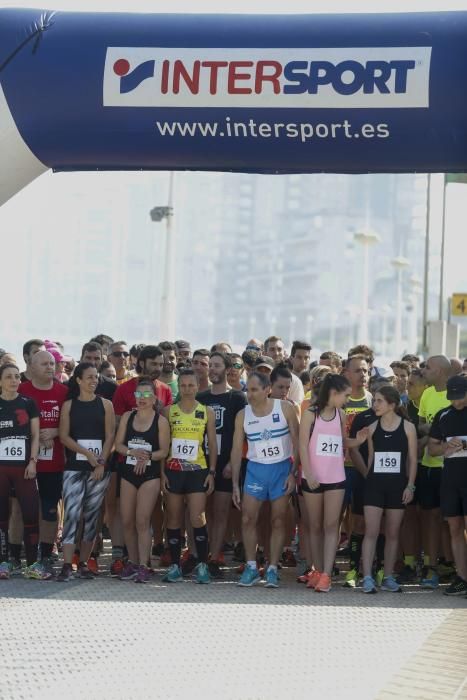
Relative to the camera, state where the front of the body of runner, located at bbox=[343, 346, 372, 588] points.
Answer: toward the camera

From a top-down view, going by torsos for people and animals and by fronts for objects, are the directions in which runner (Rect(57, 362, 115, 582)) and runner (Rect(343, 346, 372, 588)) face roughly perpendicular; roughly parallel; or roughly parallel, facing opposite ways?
roughly parallel

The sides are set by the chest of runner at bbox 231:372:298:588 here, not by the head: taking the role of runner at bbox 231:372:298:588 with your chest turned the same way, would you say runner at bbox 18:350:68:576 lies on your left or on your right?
on your right

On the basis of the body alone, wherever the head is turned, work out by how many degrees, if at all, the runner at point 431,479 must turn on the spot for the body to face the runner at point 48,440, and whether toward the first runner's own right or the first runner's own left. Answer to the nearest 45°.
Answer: approximately 45° to the first runner's own right

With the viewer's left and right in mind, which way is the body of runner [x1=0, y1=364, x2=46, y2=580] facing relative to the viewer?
facing the viewer

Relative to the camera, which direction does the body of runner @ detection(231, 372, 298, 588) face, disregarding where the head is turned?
toward the camera

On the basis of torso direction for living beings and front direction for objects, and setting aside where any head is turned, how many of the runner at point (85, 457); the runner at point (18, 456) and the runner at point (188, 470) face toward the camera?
3

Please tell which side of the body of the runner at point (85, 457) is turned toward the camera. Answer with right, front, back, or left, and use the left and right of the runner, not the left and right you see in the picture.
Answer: front

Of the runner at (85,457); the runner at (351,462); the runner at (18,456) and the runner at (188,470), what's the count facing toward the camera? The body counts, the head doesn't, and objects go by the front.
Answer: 4

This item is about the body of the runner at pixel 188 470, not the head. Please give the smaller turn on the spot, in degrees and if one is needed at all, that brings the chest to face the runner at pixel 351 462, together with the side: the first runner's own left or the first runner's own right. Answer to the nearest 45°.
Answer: approximately 90° to the first runner's own left

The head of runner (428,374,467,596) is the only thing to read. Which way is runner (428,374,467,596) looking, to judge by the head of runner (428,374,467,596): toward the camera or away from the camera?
toward the camera
